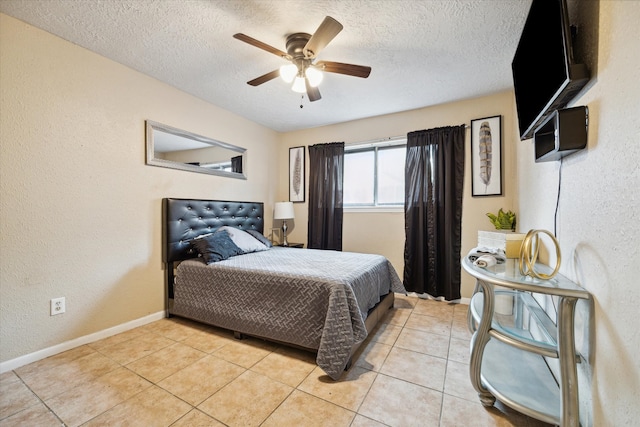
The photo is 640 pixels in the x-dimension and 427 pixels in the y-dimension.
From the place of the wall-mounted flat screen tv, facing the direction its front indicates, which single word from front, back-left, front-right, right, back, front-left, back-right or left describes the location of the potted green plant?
back-right

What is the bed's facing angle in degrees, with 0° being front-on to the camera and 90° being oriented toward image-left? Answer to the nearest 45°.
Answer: approximately 315°

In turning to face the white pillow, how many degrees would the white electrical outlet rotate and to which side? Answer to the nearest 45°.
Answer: approximately 45° to its left

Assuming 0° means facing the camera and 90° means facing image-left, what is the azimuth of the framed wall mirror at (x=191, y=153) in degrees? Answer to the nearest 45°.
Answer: approximately 315°

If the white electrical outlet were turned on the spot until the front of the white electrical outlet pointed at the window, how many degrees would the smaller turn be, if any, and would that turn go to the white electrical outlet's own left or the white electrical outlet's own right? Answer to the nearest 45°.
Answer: approximately 45° to the white electrical outlet's own left

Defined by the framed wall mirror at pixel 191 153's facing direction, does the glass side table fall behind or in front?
in front

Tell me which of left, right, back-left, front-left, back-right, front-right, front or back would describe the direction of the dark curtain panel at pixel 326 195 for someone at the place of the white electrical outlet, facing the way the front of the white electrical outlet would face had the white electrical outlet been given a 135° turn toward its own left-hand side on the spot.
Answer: right

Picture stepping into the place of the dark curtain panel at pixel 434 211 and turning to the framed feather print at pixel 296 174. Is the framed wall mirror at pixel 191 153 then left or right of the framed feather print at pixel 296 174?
left

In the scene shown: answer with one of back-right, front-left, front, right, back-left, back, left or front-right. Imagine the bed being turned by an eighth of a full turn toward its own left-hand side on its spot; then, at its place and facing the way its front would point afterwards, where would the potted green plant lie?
front

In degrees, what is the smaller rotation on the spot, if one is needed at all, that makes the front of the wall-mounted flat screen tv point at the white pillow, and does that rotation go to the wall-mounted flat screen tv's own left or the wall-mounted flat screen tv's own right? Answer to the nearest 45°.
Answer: approximately 45° to the wall-mounted flat screen tv's own right

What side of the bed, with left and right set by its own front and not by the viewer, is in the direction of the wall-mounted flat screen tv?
front

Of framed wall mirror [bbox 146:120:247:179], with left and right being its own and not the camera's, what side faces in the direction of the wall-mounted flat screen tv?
front
